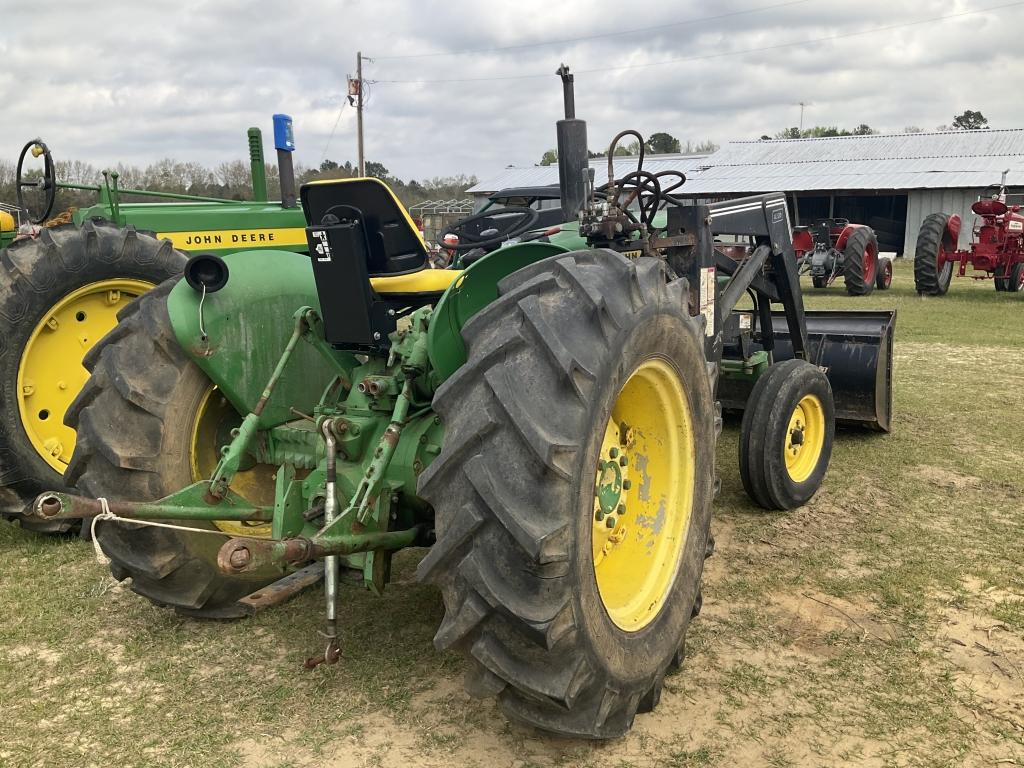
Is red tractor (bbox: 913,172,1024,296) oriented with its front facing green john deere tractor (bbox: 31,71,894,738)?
no

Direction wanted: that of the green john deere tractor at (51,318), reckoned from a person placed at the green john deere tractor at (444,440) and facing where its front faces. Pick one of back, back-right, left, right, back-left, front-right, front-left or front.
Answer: left

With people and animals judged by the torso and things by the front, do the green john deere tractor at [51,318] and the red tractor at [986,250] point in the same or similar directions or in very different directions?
same or similar directions

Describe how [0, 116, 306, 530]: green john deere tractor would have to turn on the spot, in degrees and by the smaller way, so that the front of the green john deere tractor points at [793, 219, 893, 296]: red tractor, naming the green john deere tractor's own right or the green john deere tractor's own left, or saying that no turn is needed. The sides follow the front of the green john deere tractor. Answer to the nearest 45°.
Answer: approximately 45° to the green john deere tractor's own left

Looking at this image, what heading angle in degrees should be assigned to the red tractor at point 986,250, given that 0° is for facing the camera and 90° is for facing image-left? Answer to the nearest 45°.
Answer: approximately 225°

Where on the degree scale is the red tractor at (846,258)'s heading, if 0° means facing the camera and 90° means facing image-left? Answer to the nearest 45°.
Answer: approximately 225°

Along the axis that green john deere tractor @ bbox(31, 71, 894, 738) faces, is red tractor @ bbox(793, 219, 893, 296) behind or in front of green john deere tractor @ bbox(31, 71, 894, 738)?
in front

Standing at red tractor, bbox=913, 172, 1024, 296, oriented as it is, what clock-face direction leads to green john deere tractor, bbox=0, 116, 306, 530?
The green john deere tractor is roughly at 5 o'clock from the red tractor.

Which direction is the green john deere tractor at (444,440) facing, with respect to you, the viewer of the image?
facing away from the viewer and to the right of the viewer

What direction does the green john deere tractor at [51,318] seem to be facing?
to the viewer's right

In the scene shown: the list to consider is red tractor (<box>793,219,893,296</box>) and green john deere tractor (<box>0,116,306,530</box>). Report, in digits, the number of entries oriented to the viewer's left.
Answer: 0
